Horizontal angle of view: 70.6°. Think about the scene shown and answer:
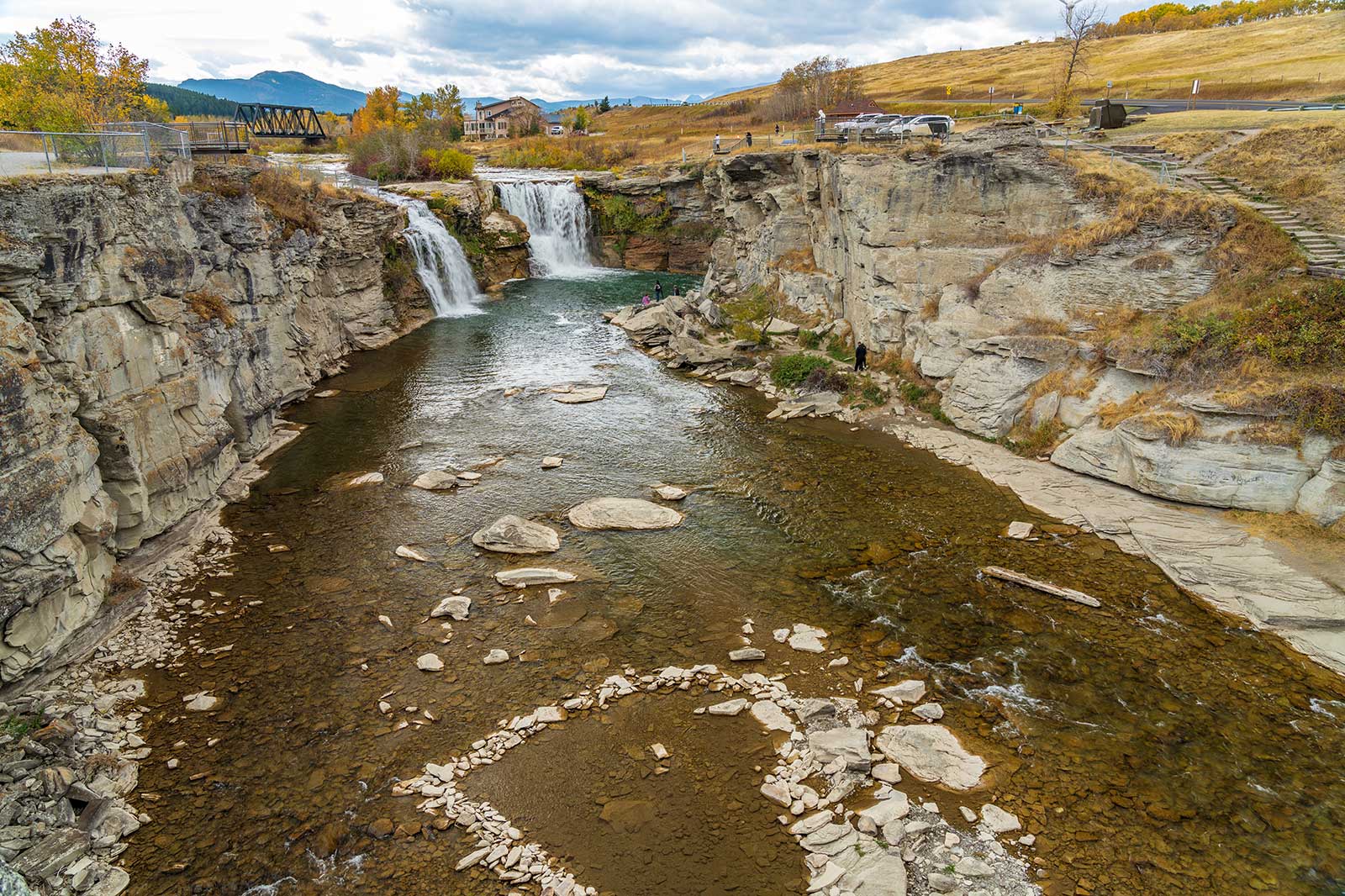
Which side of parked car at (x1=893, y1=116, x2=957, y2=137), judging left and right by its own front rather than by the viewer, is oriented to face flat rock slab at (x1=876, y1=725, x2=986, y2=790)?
left

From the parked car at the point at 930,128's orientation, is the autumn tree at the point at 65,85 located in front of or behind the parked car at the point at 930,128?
in front

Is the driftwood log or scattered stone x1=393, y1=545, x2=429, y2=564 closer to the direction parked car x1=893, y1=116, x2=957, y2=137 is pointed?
the scattered stone

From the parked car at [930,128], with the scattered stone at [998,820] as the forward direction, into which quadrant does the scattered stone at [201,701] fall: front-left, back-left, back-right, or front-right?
front-right

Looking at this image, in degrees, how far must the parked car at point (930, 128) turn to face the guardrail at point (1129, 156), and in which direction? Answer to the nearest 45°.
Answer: approximately 135° to its left

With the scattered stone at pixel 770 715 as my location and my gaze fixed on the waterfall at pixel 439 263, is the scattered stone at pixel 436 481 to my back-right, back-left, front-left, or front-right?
front-left

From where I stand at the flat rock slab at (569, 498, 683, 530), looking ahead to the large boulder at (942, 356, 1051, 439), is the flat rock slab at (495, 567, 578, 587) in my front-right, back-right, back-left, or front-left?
back-right

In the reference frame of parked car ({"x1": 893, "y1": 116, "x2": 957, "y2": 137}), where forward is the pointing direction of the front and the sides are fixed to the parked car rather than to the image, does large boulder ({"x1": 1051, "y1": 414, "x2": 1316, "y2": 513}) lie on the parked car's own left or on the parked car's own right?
on the parked car's own left

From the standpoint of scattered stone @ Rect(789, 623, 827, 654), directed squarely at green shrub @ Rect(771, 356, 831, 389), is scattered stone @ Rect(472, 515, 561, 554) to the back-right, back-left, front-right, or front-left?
front-left

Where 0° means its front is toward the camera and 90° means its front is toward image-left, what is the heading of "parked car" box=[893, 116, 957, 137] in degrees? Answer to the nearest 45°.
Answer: approximately 90°

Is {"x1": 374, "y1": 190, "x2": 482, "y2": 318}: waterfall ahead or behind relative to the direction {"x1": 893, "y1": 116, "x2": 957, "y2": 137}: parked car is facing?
ahead

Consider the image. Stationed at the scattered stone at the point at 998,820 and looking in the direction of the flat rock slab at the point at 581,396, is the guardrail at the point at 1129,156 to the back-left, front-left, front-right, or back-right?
front-right

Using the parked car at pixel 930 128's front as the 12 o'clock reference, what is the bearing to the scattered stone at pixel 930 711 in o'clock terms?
The scattered stone is roughly at 9 o'clock from the parked car.
